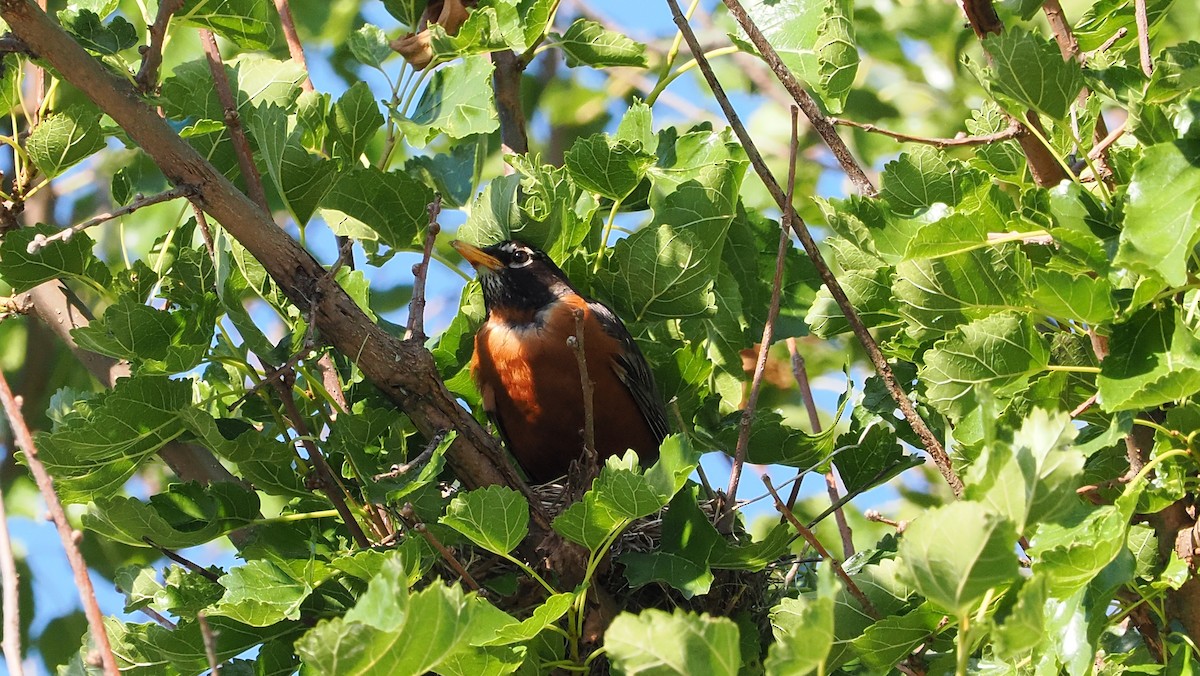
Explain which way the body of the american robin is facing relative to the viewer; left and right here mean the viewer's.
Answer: facing the viewer and to the left of the viewer
